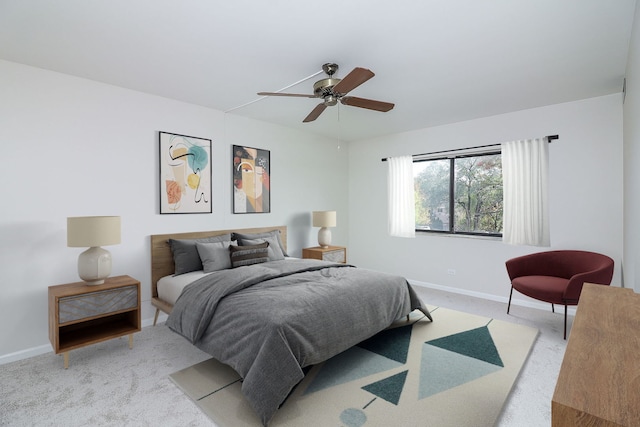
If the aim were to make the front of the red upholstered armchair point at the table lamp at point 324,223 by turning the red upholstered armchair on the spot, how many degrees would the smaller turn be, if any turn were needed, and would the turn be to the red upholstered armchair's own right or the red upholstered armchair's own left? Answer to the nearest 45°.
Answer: approximately 45° to the red upholstered armchair's own right

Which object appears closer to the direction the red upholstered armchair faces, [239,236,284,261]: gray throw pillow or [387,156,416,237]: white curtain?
the gray throw pillow

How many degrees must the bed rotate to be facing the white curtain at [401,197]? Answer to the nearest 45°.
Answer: approximately 90° to its left

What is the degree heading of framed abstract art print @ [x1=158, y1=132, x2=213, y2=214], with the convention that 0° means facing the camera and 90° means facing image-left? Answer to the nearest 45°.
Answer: approximately 315°

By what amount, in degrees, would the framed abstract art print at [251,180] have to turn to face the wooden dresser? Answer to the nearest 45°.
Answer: approximately 45° to its right
